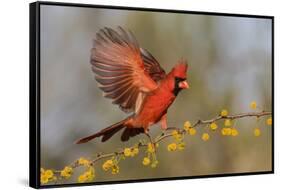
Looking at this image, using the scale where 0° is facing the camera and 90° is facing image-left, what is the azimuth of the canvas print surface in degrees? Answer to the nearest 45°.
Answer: approximately 315°
